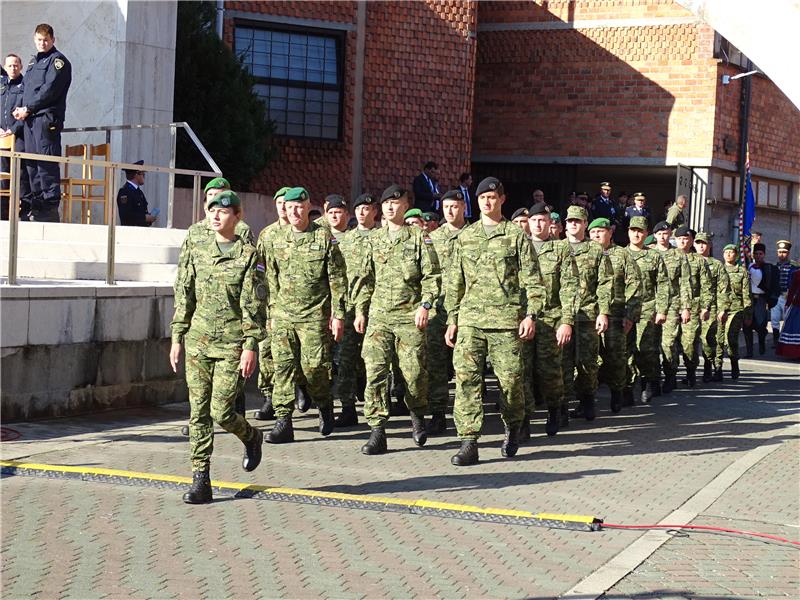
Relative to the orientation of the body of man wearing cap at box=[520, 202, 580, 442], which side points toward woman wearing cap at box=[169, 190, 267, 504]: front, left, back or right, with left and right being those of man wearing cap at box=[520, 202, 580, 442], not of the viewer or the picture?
front

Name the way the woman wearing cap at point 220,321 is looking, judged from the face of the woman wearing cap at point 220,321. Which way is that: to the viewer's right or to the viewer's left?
to the viewer's left

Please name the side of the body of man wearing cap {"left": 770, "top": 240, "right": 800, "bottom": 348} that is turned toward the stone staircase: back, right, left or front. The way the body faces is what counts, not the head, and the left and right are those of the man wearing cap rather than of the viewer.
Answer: front

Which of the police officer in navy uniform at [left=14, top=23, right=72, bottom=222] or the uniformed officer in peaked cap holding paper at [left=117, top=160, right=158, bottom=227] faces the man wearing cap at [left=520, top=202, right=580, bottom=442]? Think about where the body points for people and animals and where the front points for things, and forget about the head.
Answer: the uniformed officer in peaked cap holding paper

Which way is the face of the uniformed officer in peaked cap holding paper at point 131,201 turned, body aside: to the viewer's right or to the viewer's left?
to the viewer's right

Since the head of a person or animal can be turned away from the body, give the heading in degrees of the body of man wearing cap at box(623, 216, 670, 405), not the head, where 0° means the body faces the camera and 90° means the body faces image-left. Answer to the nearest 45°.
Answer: approximately 45°

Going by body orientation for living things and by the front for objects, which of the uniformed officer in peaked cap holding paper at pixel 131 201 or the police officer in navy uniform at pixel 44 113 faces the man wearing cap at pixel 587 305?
the uniformed officer in peaked cap holding paper

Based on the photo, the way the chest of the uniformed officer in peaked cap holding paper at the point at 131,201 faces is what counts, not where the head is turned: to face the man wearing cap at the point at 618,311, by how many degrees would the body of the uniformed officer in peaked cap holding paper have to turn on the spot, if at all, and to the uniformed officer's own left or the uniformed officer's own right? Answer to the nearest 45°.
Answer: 0° — they already face them

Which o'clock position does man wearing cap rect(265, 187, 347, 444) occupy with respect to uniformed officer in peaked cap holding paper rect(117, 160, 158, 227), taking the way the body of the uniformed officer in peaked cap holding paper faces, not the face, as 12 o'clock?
The man wearing cap is roughly at 1 o'clock from the uniformed officer in peaked cap holding paper.

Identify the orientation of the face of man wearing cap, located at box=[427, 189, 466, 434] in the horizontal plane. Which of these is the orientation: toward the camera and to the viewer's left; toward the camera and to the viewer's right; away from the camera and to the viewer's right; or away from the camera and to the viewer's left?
toward the camera and to the viewer's left

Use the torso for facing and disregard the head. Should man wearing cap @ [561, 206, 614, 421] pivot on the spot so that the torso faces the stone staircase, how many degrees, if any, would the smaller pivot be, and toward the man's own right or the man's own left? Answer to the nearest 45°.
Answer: approximately 45° to the man's own right

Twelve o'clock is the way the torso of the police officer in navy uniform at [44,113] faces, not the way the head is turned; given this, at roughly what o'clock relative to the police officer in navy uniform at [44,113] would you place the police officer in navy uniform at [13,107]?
the police officer in navy uniform at [13,107] is roughly at 3 o'clock from the police officer in navy uniform at [44,113].
